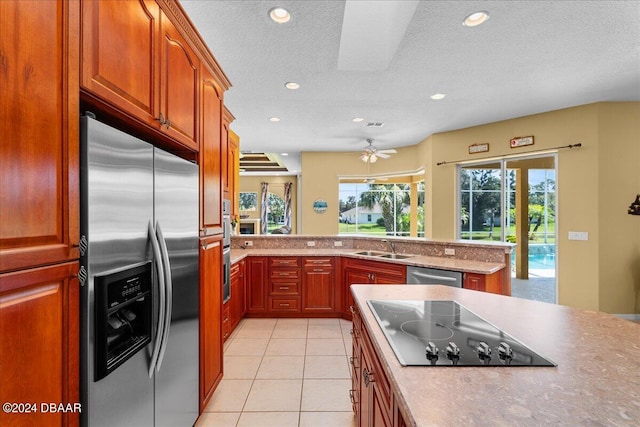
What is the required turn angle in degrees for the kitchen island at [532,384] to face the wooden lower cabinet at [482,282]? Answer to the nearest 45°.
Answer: approximately 90° to its right

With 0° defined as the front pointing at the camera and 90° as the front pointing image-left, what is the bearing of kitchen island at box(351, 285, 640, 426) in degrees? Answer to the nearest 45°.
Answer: approximately 90°

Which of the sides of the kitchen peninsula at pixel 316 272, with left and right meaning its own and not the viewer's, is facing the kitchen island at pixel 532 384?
front

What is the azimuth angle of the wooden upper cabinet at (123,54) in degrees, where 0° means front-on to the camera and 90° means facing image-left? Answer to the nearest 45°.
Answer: approximately 315°

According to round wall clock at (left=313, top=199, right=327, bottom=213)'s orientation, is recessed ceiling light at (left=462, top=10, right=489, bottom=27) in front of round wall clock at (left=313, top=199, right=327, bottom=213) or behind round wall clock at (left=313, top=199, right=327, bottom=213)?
in front

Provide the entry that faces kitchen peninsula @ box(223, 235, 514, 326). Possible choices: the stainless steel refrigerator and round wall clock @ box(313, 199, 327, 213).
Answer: the round wall clock

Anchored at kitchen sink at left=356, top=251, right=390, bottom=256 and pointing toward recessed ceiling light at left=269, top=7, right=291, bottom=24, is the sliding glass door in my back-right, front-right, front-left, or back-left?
back-left

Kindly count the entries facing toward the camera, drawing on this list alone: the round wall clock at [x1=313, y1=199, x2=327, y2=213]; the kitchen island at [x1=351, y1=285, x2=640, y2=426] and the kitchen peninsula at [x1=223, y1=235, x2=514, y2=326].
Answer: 2

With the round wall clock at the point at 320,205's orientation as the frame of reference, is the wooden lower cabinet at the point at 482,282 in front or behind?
in front

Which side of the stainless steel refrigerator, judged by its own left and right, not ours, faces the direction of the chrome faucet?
left

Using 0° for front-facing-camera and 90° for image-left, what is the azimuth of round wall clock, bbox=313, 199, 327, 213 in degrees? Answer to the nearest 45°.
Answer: approximately 0°

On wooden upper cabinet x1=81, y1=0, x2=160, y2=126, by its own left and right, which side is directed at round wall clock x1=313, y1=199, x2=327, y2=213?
left

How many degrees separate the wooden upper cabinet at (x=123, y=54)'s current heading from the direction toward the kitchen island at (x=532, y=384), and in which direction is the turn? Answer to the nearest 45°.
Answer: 0° — it already faces it
